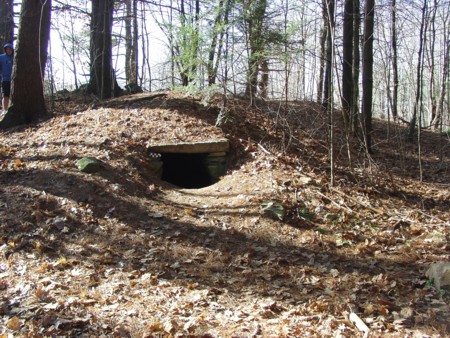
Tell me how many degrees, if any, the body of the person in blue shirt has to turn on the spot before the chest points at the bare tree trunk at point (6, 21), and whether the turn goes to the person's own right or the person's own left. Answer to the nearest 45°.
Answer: approximately 135° to the person's own left

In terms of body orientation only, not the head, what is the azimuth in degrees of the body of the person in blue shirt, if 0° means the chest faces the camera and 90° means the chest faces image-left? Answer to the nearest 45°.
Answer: approximately 315°

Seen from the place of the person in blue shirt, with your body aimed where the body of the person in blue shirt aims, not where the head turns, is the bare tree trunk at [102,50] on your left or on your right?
on your left

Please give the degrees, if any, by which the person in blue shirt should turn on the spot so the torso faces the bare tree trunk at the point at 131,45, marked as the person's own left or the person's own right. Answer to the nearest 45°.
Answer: approximately 90° to the person's own left

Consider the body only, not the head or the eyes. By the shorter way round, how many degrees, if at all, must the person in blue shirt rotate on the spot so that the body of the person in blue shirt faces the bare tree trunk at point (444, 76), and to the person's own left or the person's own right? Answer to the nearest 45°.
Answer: approximately 45° to the person's own left

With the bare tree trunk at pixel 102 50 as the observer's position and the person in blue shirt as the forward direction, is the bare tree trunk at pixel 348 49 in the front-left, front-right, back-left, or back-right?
back-left
